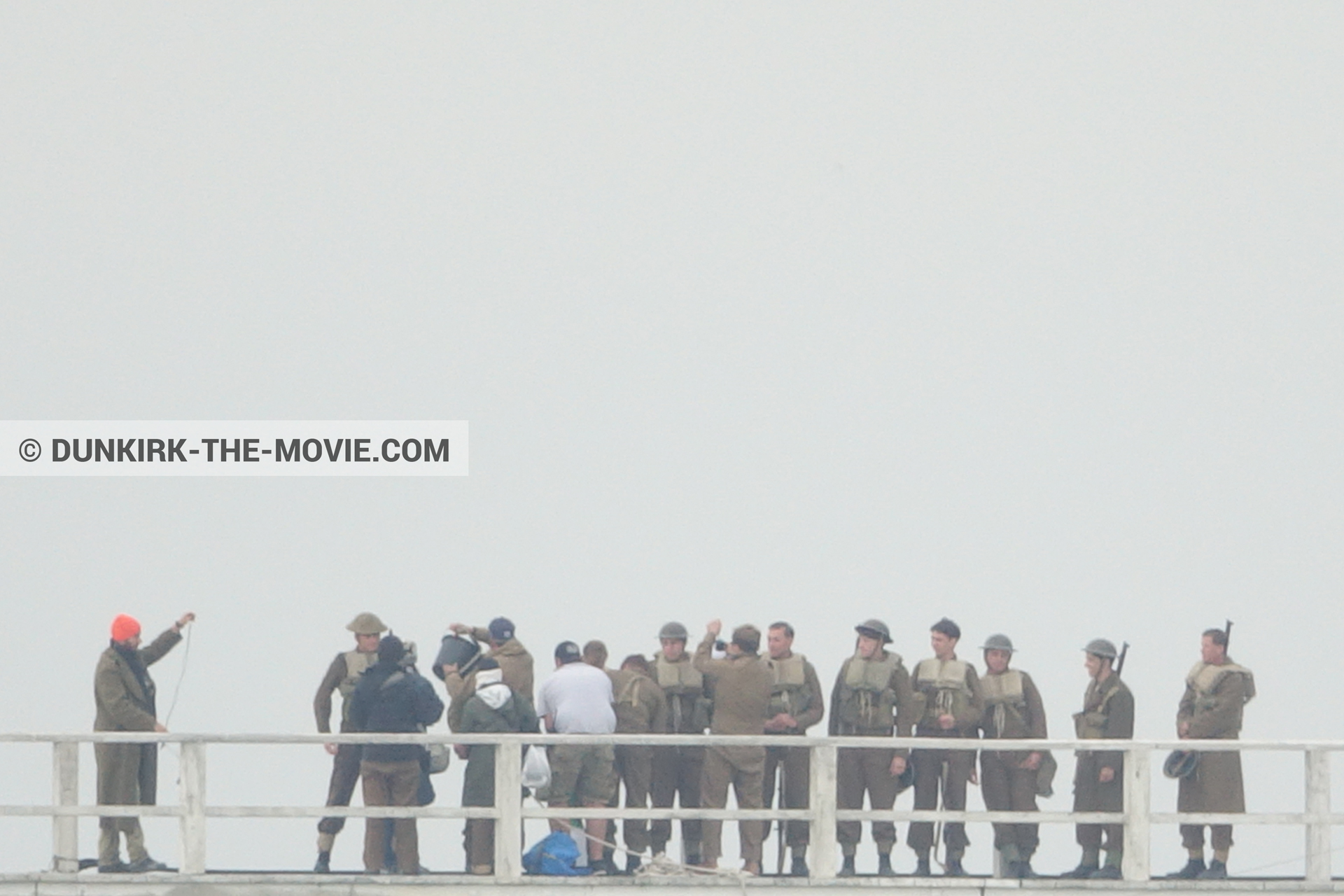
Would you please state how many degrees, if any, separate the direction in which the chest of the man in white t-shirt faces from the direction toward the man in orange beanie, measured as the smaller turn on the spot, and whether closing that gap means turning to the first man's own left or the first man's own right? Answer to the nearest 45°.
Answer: approximately 90° to the first man's own left

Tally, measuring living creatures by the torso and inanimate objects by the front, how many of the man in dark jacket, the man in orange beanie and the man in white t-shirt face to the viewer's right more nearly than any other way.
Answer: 1

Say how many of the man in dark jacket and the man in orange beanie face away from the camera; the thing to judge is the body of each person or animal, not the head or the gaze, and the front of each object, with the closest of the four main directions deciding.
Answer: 1

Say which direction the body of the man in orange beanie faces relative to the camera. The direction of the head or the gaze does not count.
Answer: to the viewer's right

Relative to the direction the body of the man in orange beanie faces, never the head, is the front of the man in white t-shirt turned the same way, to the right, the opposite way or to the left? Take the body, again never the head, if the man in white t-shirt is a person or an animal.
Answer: to the left

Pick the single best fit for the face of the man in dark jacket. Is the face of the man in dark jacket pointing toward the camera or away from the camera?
away from the camera

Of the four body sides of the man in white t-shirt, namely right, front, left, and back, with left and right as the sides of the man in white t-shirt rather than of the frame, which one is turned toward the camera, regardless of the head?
back

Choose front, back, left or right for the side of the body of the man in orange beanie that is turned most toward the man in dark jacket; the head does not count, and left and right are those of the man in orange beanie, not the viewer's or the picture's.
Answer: front

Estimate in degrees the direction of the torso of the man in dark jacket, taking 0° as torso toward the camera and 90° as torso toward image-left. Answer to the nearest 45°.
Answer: approximately 180°

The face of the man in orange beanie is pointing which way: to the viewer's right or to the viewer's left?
to the viewer's right

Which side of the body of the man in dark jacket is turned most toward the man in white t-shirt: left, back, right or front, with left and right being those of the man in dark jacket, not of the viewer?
right
